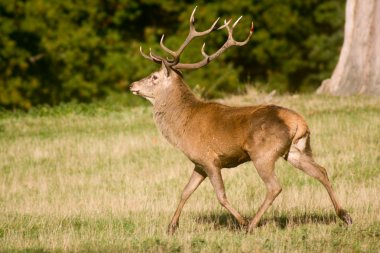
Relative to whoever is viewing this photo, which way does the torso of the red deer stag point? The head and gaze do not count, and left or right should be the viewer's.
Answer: facing to the left of the viewer

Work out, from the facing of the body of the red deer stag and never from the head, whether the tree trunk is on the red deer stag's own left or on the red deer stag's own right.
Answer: on the red deer stag's own right
